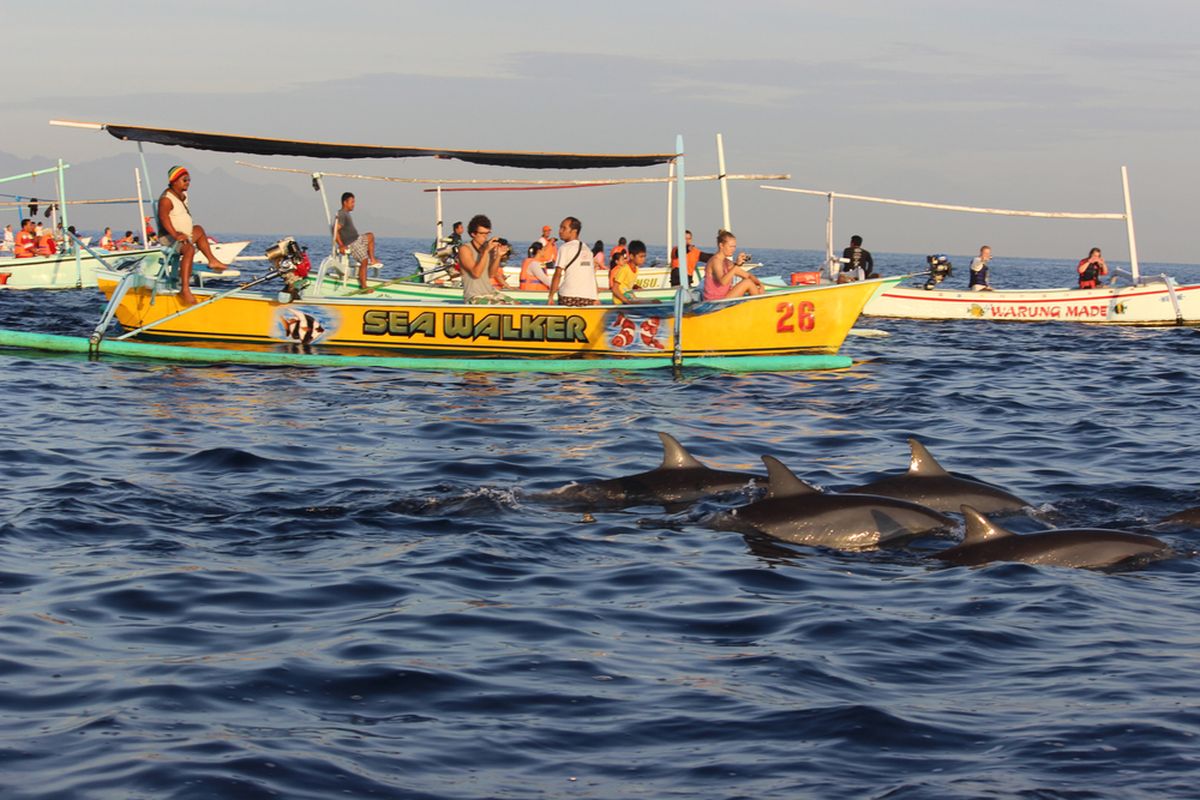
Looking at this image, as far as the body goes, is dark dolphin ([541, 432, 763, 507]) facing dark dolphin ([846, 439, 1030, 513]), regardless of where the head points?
yes

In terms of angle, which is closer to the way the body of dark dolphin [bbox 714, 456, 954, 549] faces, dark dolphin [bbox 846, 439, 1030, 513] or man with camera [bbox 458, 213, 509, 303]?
the dark dolphin

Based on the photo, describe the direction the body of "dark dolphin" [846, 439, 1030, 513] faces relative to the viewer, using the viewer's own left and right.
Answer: facing to the right of the viewer

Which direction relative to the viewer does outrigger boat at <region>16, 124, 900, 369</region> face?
to the viewer's right

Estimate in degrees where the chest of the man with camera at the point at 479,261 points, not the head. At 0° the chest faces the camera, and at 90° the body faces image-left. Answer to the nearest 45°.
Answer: approximately 315°

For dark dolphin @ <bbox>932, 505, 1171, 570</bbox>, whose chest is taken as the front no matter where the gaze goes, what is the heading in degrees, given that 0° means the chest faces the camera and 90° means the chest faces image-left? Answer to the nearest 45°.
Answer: approximately 270°

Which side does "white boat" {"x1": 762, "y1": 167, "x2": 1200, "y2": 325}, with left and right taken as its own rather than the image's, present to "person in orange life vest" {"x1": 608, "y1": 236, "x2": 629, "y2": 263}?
back

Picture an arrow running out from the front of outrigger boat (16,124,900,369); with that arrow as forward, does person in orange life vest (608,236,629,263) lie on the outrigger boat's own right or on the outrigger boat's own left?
on the outrigger boat's own left

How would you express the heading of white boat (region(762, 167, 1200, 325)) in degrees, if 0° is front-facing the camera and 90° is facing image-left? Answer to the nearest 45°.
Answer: approximately 270°

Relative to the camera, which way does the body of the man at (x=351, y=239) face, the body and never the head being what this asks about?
to the viewer's right

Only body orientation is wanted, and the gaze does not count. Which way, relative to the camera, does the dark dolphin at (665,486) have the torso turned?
to the viewer's right
